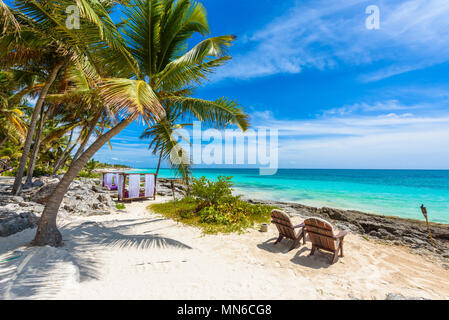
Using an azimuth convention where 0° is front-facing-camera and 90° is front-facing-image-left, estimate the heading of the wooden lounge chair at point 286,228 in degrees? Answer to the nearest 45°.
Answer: approximately 225°

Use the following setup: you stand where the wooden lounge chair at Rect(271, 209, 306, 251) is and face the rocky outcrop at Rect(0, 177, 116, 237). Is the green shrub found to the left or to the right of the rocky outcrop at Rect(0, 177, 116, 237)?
right

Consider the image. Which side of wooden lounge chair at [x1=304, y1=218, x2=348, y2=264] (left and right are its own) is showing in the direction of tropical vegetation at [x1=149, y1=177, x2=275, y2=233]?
left

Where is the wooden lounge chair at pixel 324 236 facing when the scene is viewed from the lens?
facing away from the viewer and to the right of the viewer

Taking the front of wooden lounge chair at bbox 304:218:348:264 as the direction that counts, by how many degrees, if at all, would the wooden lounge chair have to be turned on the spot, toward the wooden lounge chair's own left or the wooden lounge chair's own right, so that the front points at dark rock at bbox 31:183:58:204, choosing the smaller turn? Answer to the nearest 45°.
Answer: approximately 135° to the wooden lounge chair's own left

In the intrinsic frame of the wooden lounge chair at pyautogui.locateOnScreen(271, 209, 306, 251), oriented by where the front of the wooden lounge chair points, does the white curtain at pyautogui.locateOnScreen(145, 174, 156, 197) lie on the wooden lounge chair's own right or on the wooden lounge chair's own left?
on the wooden lounge chair's own left

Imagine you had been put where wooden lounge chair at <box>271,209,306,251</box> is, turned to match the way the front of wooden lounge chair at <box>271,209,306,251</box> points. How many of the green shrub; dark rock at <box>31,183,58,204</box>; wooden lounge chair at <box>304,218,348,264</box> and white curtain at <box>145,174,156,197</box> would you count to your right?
1

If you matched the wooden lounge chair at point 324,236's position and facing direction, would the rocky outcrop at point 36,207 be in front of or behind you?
behind

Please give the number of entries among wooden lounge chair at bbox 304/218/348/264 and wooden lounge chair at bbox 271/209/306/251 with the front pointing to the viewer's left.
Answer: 0
